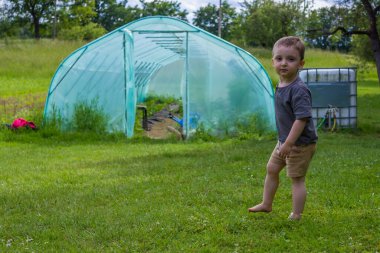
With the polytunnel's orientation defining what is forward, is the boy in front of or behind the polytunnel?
in front

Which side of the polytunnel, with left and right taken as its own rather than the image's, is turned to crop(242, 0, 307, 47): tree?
back

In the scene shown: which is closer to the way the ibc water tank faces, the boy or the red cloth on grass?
the boy

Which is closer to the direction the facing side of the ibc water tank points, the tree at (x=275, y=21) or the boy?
the boy

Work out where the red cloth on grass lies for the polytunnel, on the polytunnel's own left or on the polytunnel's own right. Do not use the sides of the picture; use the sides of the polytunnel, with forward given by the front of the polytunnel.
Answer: on the polytunnel's own right

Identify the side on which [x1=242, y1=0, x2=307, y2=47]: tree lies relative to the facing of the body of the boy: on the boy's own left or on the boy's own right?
on the boy's own right

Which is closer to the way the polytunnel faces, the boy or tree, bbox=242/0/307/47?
the boy

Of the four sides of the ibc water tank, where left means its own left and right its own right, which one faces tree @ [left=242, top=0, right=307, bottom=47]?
back

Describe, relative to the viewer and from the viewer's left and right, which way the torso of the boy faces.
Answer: facing the viewer and to the left of the viewer

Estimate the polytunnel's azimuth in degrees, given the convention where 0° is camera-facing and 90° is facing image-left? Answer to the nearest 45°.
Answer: approximately 0°

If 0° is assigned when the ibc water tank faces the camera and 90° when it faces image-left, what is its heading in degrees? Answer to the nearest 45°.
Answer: approximately 0°

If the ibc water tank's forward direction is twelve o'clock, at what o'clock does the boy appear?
The boy is roughly at 12 o'clock from the ibc water tank.

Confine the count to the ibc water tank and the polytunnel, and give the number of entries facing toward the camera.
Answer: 2

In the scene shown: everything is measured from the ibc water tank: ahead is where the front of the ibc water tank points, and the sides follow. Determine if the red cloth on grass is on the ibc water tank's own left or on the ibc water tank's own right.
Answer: on the ibc water tank's own right

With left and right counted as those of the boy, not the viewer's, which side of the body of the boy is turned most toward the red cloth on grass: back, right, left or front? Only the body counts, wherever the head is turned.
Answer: right
